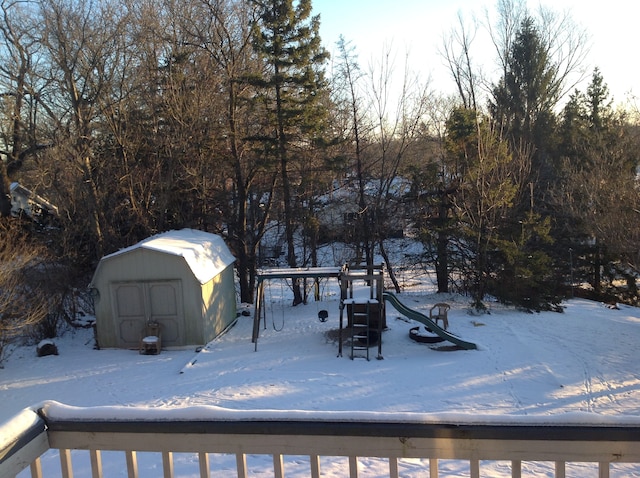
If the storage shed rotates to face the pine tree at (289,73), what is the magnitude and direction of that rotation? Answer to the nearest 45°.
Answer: approximately 135° to its left

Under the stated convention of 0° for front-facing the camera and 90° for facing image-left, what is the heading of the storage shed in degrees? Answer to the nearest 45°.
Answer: approximately 0°

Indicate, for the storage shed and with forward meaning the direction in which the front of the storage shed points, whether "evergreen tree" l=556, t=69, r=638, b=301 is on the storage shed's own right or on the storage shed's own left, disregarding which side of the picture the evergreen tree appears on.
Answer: on the storage shed's own left

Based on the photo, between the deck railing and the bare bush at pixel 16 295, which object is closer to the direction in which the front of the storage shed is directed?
the deck railing

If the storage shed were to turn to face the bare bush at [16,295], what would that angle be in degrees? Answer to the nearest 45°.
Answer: approximately 90° to its right
